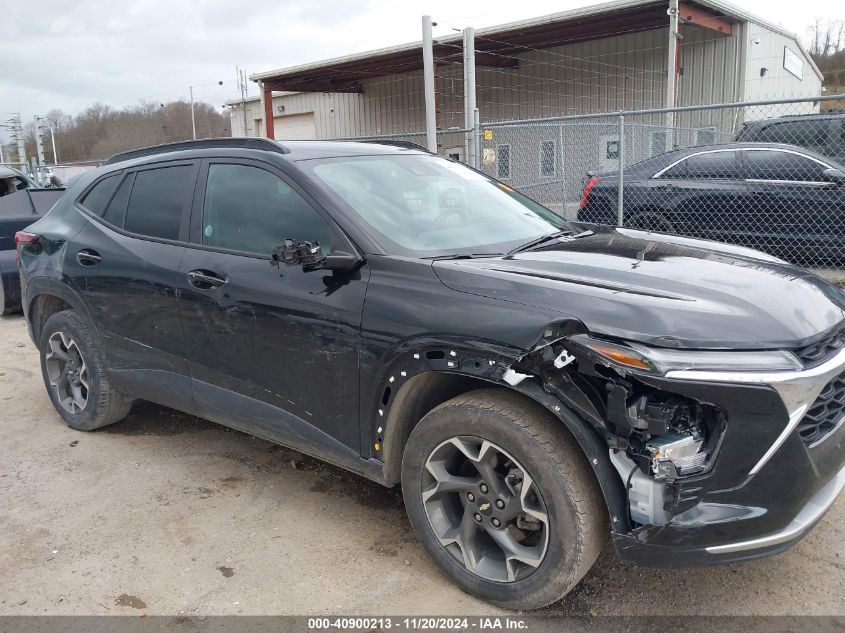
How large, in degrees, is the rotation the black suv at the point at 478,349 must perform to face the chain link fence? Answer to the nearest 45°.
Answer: approximately 90° to its left

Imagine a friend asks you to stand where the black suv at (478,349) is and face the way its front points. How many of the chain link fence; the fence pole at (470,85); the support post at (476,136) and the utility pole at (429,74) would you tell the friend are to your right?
0

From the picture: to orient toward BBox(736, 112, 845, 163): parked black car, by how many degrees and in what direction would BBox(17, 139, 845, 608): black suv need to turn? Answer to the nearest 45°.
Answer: approximately 90° to its left

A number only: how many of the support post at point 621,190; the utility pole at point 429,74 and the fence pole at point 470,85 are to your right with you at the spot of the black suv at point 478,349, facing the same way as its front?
0

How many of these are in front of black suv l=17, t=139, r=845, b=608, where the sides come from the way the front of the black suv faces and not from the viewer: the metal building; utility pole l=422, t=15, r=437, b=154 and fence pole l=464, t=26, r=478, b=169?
0

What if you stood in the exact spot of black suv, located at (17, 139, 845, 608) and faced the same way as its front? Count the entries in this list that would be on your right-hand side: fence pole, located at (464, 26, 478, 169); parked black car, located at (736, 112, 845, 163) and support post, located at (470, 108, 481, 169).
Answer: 0

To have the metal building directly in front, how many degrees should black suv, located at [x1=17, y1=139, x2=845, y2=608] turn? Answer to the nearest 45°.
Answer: approximately 135° to its left

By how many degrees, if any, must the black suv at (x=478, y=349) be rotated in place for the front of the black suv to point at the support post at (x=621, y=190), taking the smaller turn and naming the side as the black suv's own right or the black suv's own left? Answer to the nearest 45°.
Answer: approximately 135° to the black suv's own left

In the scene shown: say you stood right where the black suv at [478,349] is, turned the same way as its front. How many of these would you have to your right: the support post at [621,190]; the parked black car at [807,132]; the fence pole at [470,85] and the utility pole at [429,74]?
0

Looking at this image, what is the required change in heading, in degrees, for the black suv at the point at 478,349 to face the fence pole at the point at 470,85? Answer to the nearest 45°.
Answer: approximately 135° to its left

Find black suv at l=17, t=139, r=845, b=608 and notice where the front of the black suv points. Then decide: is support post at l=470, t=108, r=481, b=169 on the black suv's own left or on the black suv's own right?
on the black suv's own left

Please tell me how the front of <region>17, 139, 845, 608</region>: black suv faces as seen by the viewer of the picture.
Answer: facing the viewer and to the right of the viewer

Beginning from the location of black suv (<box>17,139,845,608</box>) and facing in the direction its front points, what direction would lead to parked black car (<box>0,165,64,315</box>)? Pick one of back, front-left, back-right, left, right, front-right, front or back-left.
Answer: back
